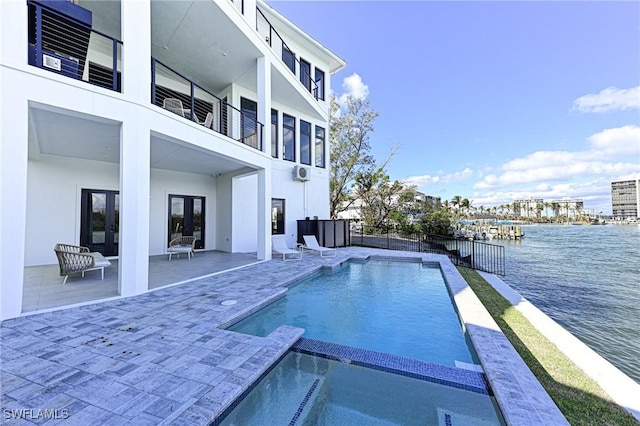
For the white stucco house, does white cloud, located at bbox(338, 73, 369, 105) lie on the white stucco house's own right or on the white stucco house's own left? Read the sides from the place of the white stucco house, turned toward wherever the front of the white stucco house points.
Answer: on the white stucco house's own left

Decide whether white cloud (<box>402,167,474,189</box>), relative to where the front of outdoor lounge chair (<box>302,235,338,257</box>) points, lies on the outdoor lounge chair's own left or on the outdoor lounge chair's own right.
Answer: on the outdoor lounge chair's own left

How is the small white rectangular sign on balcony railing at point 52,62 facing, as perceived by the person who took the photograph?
facing the viewer and to the right of the viewer

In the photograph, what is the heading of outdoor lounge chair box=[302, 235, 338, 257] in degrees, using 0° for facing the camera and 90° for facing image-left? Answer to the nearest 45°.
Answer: approximately 315°

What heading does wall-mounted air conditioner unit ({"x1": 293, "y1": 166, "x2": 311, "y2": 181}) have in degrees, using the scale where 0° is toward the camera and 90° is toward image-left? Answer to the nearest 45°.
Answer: approximately 315°

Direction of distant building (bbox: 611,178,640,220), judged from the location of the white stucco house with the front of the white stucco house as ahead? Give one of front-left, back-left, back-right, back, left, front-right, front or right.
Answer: front-left

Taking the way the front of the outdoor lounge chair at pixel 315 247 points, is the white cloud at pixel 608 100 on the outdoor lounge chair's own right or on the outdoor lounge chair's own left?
on the outdoor lounge chair's own left
